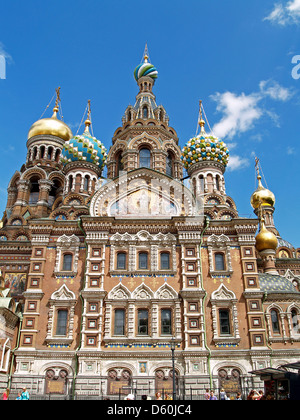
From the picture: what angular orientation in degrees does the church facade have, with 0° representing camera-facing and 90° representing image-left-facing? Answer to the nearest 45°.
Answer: approximately 0°
